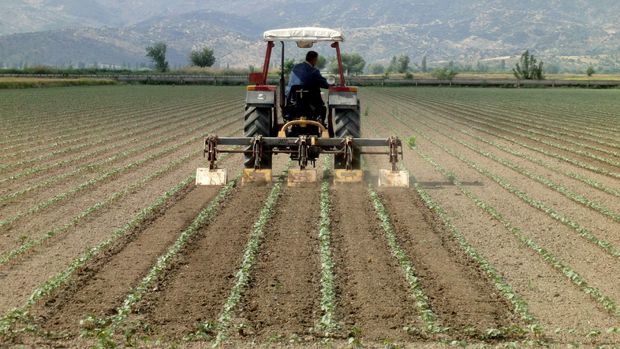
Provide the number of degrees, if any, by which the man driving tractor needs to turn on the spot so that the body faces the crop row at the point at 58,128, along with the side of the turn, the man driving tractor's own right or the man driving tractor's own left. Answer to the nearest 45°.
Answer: approximately 90° to the man driving tractor's own left

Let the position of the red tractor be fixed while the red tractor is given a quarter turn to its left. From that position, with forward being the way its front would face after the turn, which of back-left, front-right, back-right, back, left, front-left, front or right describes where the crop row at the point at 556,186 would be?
back

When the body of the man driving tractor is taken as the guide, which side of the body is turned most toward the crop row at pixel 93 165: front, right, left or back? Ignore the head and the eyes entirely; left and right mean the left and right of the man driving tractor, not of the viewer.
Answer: left

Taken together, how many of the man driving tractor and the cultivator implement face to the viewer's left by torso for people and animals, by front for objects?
0

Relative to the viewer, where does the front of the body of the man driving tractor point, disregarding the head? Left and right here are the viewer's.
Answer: facing away from the viewer and to the right of the viewer

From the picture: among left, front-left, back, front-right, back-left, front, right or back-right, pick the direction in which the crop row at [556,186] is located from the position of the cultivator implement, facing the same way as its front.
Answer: right

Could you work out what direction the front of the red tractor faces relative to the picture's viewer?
facing away from the viewer

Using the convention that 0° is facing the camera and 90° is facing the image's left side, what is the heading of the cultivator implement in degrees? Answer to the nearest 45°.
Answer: approximately 180°

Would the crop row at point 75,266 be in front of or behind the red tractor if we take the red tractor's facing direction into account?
behind
